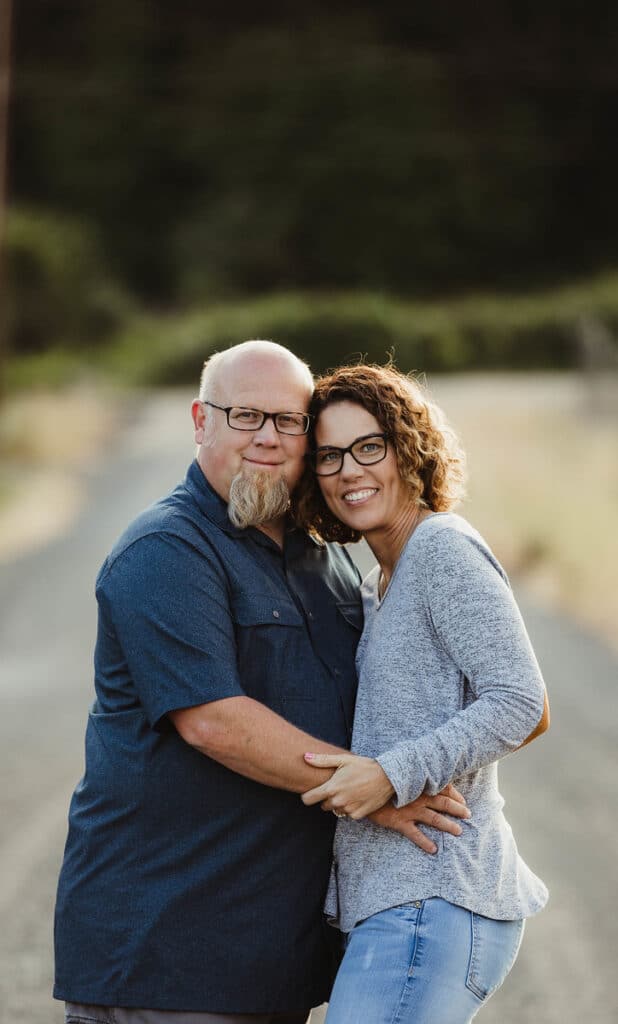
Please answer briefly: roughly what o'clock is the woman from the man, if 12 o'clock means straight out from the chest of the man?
The woman is roughly at 11 o'clock from the man.

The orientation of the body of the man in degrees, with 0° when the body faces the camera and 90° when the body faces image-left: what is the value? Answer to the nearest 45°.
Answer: approximately 315°
